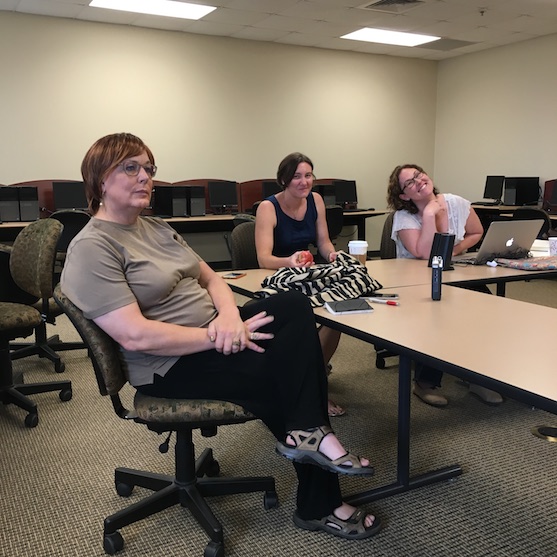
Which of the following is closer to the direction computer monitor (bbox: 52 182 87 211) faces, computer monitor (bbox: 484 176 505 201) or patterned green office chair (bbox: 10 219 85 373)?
the patterned green office chair

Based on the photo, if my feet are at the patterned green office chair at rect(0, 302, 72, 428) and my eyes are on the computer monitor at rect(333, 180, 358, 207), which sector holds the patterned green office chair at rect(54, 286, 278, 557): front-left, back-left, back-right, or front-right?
back-right
